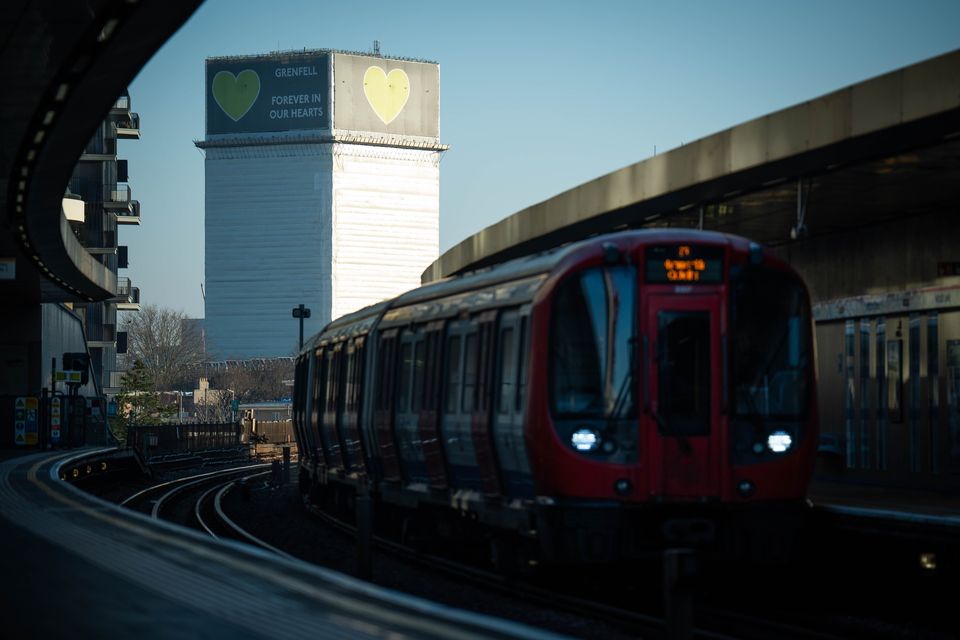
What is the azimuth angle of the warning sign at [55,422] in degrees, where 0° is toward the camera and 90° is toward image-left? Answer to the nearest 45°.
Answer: approximately 0°

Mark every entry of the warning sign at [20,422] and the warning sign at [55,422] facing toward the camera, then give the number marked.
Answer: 2

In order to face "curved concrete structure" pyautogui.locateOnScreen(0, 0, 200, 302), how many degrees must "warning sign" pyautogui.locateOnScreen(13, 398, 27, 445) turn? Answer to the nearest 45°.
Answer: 0° — it already faces it
